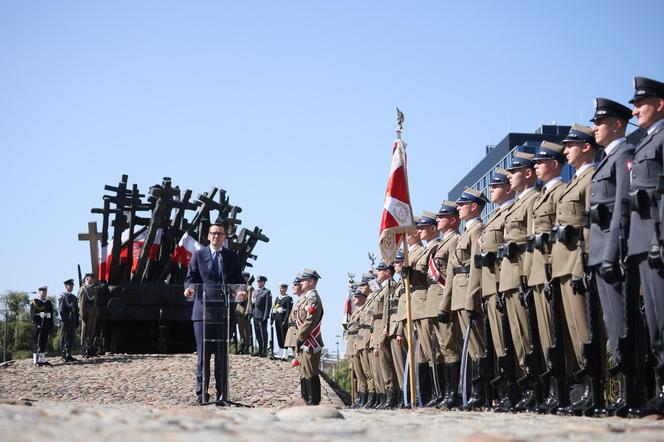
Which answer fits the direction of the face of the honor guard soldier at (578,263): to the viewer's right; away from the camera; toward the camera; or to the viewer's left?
to the viewer's left

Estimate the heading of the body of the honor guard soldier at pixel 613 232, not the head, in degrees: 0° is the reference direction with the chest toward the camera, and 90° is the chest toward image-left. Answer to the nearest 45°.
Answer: approximately 45°

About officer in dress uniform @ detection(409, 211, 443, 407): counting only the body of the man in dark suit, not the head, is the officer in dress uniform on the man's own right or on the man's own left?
on the man's own left

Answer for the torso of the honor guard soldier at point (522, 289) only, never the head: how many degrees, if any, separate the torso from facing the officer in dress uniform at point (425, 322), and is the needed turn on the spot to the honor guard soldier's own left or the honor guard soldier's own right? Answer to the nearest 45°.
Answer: approximately 90° to the honor guard soldier's own right

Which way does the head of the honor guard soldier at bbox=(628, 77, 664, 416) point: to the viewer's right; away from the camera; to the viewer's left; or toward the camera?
to the viewer's left

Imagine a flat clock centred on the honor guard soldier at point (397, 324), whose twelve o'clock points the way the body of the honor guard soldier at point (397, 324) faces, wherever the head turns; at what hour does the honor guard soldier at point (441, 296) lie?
the honor guard soldier at point (441, 296) is roughly at 10 o'clock from the honor guard soldier at point (397, 324).

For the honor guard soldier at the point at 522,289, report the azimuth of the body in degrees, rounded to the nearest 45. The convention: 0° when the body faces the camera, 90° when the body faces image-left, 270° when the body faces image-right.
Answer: approximately 45°

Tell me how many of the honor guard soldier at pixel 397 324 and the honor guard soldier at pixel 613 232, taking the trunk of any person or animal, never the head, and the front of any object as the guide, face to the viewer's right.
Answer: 0

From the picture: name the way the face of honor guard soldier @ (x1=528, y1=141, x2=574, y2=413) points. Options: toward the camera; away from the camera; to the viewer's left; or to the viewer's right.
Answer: to the viewer's left
